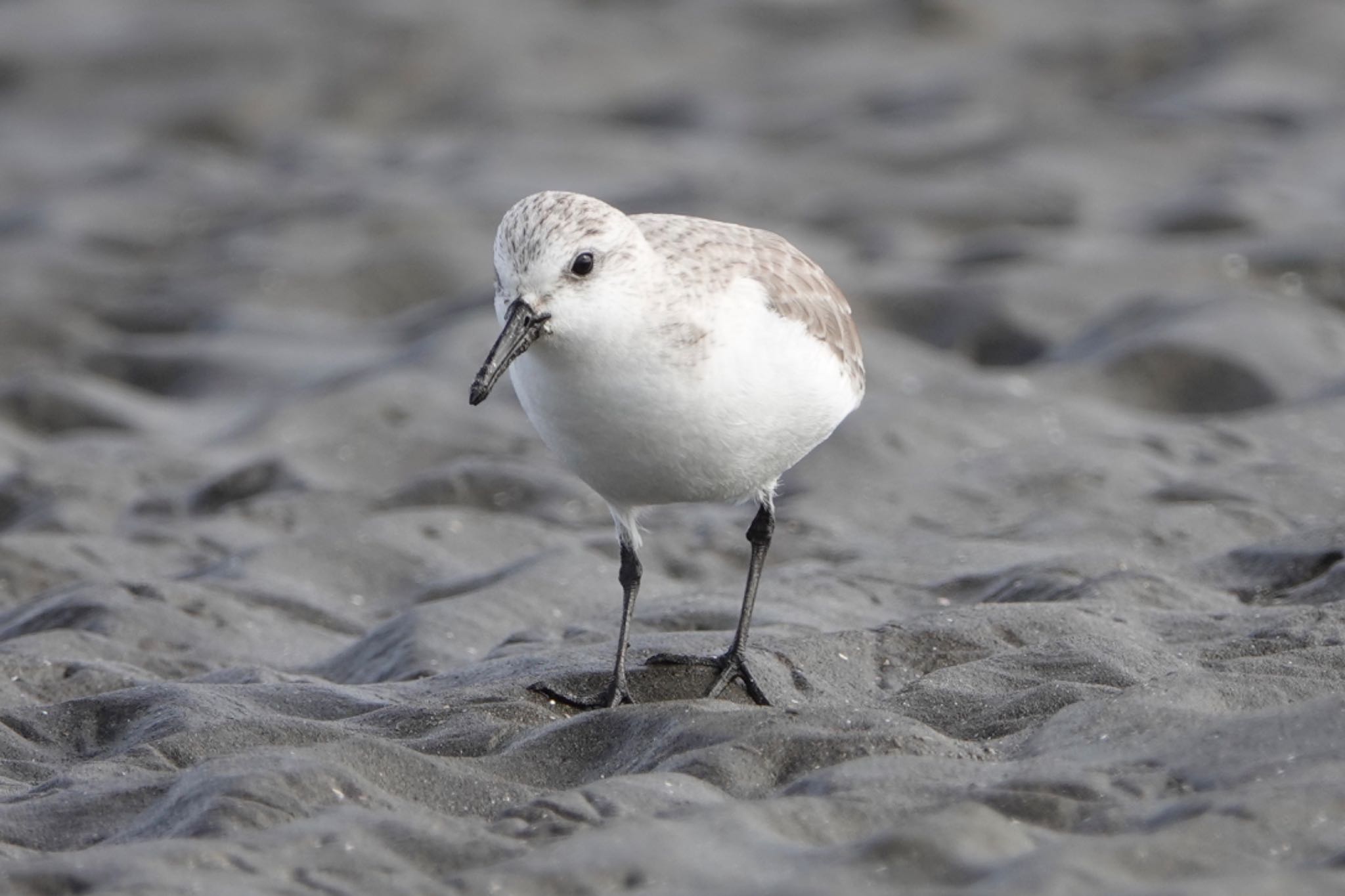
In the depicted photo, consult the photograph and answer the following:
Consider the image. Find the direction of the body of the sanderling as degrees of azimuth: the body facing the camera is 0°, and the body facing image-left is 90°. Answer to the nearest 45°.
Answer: approximately 45°
